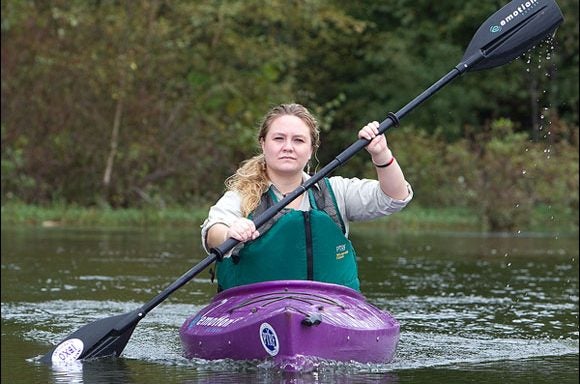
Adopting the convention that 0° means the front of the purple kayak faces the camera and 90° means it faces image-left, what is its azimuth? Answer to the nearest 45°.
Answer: approximately 0°

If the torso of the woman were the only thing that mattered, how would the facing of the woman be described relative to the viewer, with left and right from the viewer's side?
facing the viewer
